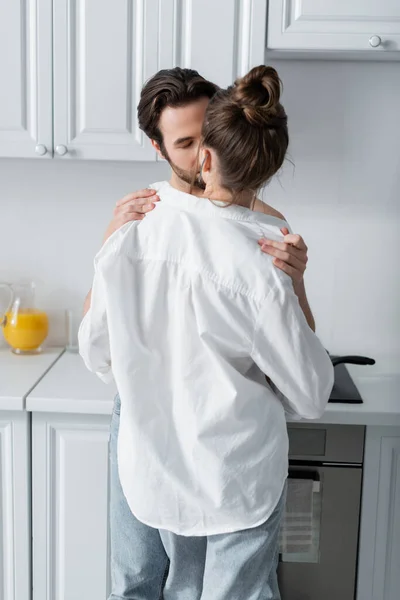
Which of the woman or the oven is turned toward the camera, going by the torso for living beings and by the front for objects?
the oven

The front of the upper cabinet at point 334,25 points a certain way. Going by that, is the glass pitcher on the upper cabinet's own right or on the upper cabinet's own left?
on the upper cabinet's own right

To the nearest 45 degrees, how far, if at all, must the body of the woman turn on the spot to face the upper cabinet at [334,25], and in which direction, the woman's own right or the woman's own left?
0° — they already face it

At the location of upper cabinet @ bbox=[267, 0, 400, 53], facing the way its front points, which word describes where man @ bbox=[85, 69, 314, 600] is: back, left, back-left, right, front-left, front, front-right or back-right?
front-right

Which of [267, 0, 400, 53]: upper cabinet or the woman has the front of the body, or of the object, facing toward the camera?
the upper cabinet

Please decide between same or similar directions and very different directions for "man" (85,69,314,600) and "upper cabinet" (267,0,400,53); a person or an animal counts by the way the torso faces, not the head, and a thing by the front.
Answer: same or similar directions

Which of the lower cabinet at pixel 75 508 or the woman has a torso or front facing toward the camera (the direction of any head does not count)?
the lower cabinet

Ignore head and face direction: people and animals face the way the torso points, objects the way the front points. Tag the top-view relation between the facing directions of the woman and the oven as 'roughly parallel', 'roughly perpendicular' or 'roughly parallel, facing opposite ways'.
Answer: roughly parallel, facing opposite ways

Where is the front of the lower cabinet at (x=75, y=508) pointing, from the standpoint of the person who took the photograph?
facing the viewer

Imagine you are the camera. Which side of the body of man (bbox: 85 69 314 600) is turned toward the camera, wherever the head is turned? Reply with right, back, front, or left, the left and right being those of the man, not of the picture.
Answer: front

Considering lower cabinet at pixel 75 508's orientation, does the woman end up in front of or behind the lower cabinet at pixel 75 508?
in front

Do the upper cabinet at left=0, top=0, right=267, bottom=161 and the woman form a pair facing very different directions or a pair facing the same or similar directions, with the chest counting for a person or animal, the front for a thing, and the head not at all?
very different directions

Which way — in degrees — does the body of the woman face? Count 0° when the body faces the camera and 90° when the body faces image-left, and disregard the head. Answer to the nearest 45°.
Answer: approximately 180°

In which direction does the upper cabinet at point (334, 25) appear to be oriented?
toward the camera
